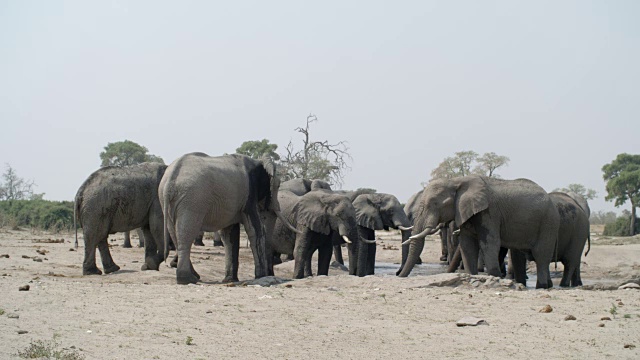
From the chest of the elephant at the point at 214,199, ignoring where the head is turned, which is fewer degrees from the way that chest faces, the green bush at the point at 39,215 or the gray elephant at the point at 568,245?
the gray elephant

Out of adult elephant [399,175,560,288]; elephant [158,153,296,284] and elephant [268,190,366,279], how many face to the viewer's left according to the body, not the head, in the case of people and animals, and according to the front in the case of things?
1

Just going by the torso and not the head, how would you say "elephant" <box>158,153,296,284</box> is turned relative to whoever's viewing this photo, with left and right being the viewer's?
facing away from the viewer and to the right of the viewer

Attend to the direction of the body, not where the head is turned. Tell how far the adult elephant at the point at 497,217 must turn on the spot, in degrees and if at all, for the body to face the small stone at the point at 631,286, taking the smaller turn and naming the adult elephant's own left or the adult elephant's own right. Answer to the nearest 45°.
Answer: approximately 135° to the adult elephant's own left

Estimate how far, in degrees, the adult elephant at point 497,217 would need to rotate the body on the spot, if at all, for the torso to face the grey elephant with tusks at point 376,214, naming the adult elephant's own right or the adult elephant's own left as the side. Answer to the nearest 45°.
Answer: approximately 45° to the adult elephant's own right

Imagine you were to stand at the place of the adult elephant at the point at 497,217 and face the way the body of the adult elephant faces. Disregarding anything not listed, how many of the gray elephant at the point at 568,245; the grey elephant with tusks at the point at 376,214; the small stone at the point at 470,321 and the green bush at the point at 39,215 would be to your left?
1

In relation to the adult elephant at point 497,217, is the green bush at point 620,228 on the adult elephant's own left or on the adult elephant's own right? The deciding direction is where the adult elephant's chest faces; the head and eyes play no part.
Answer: on the adult elephant's own right

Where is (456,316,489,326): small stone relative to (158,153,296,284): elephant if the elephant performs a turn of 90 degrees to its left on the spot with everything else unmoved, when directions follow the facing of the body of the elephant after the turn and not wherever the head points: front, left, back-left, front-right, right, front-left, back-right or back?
back

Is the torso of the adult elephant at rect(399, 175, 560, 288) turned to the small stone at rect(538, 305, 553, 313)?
no

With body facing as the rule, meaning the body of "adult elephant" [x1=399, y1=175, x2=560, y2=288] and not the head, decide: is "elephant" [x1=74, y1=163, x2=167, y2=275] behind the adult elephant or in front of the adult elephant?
in front

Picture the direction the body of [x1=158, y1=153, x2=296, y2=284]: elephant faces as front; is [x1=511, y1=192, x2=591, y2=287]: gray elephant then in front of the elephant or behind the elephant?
in front

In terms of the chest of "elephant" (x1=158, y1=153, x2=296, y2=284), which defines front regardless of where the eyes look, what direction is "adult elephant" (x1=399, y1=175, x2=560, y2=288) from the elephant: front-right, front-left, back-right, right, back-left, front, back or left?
front-right

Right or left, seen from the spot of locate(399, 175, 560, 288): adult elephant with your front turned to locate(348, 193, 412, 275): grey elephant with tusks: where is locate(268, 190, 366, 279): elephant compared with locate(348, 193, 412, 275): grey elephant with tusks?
left

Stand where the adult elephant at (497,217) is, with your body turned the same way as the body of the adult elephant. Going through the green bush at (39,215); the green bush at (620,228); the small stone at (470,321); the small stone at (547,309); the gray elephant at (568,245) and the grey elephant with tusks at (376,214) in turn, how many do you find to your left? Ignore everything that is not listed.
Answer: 2

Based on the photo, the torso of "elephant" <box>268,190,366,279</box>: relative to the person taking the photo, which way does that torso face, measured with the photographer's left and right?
facing the viewer and to the right of the viewer

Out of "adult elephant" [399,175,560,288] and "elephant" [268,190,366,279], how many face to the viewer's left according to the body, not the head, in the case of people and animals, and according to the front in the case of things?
1

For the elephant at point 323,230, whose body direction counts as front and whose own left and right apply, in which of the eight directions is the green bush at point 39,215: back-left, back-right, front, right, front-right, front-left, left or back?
back

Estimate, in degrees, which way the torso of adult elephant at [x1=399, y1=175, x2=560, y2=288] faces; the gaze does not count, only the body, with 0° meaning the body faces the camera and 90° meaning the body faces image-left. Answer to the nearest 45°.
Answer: approximately 90°

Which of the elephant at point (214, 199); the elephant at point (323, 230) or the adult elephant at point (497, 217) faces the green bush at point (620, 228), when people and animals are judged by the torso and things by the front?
the elephant at point (214, 199)

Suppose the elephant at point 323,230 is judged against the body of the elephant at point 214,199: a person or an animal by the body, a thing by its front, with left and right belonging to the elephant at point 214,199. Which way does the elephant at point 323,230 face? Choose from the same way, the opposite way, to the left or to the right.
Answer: to the right
